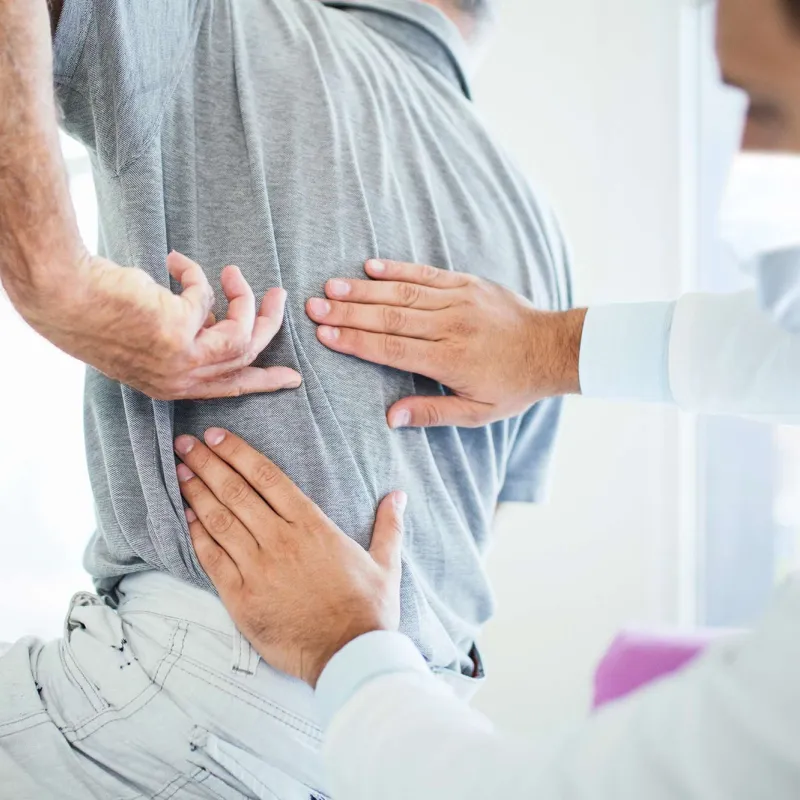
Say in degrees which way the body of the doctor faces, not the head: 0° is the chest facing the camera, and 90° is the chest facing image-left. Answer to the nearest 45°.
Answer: approximately 90°
